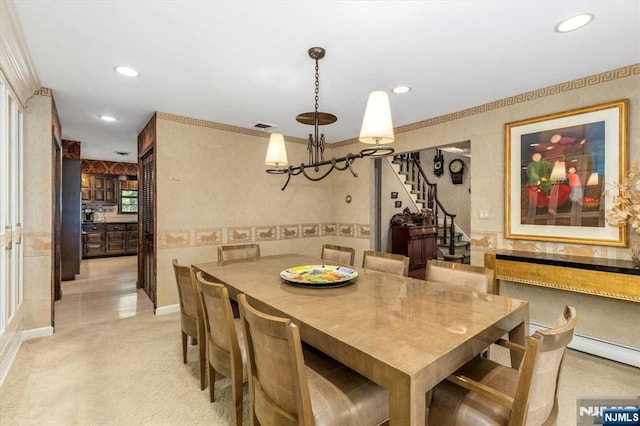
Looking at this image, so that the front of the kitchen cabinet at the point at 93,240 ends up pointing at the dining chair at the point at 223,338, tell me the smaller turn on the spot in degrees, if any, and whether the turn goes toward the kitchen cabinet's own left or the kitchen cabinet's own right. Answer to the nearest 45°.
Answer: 0° — it already faces it

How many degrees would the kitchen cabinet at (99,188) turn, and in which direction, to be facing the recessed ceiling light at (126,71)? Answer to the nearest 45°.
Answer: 0° — it already faces it

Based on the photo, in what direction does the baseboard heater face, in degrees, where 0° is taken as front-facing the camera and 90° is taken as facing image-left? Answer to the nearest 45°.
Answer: approximately 45°

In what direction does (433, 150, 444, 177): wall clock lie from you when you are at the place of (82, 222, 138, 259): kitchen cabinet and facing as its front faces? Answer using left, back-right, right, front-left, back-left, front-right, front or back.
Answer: front-left

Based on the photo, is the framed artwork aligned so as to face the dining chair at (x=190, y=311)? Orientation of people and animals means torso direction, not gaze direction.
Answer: yes

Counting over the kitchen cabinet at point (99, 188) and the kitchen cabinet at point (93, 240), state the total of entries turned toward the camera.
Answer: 2

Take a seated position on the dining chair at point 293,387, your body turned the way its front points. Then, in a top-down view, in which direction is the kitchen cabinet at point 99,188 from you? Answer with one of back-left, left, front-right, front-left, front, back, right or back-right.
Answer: left

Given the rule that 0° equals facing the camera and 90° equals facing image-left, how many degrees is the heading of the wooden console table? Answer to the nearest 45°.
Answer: approximately 45°

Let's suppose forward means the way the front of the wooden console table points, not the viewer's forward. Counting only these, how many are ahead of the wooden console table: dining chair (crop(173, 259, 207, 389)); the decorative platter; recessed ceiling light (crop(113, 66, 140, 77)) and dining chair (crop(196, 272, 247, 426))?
4

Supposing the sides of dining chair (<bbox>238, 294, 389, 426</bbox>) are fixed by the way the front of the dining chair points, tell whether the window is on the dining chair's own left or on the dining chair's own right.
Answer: on the dining chair's own left

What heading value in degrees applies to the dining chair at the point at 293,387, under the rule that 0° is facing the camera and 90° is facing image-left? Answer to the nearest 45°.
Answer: approximately 225°
